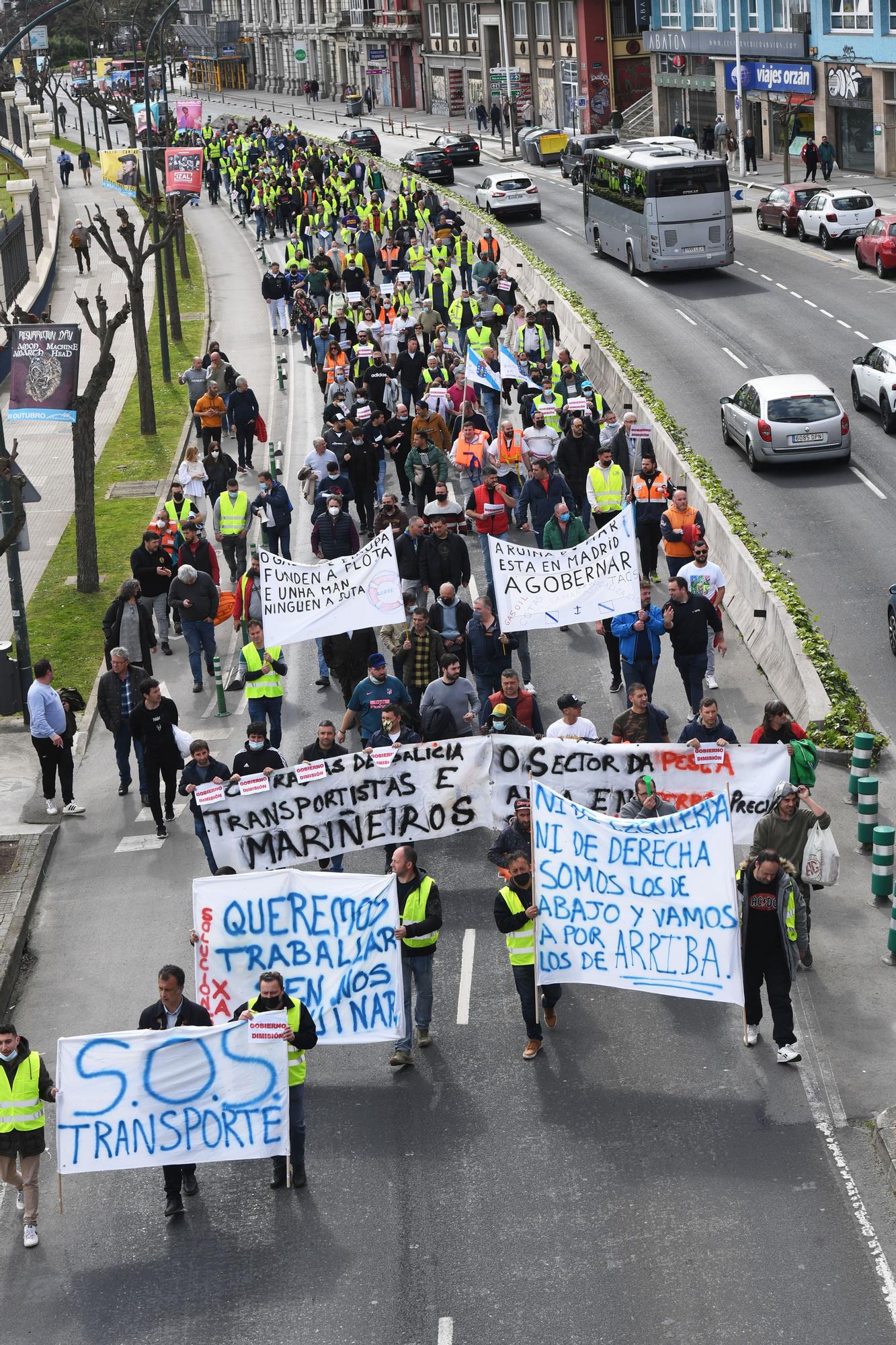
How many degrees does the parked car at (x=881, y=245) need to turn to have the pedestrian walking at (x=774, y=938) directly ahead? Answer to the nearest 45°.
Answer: approximately 135° to its left

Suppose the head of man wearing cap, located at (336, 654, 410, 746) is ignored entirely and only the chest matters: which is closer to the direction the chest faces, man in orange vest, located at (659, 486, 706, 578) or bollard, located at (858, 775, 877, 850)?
the bollard

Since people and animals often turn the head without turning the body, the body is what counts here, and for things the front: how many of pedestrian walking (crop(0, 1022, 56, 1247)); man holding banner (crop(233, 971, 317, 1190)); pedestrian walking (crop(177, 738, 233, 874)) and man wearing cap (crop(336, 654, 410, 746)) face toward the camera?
4

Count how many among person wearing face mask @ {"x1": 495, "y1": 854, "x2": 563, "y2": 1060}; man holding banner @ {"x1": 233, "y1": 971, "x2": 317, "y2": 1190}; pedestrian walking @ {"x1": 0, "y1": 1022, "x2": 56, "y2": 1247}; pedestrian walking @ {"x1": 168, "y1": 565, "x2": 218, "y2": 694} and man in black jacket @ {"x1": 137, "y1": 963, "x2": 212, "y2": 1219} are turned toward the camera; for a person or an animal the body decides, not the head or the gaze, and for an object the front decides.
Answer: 5

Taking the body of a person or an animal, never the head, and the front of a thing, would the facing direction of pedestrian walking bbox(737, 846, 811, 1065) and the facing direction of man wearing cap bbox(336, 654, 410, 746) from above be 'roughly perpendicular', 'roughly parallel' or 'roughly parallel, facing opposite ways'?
roughly parallel

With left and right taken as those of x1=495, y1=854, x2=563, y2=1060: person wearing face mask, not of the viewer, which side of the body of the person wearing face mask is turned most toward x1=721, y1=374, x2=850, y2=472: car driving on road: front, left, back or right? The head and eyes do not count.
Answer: back

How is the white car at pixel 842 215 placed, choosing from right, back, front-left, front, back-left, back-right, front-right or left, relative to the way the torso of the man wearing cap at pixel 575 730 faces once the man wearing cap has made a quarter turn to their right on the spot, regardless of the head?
right

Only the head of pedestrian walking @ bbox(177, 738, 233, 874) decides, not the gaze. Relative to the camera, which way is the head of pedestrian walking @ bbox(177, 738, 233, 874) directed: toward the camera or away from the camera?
toward the camera

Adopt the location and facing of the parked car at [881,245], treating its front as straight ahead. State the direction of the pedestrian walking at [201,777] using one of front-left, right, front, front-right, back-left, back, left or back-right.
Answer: back-left

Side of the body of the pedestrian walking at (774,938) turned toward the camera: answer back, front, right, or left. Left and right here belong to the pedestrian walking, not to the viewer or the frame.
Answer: front

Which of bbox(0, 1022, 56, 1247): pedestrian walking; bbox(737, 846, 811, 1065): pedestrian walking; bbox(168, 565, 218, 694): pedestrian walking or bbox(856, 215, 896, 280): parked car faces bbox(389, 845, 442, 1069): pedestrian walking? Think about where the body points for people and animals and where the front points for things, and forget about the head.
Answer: bbox(168, 565, 218, 694): pedestrian walking

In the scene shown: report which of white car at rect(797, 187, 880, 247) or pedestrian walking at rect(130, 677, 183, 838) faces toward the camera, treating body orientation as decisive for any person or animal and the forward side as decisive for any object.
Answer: the pedestrian walking

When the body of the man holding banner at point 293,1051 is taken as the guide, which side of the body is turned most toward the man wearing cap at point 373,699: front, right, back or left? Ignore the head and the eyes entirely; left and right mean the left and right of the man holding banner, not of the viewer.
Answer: back

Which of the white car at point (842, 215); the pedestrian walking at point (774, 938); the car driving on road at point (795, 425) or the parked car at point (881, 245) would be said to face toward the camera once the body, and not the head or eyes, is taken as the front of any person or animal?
the pedestrian walking

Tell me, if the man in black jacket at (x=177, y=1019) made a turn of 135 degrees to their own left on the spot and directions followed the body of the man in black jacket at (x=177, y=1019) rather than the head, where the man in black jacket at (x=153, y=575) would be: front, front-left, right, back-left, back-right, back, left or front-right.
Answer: front-left

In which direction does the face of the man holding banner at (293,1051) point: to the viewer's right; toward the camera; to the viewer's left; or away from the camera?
toward the camera

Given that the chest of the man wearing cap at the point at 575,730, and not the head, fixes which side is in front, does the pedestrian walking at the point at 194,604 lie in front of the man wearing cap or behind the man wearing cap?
behind
